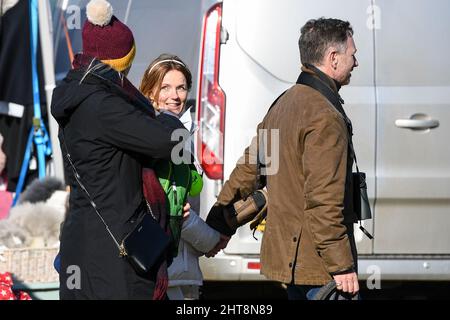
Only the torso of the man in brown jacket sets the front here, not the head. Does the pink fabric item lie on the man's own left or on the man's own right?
on the man's own left

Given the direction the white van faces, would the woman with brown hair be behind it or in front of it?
behind

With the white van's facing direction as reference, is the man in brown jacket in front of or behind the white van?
behind

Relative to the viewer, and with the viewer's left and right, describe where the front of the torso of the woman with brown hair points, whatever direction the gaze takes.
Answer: facing the viewer and to the right of the viewer

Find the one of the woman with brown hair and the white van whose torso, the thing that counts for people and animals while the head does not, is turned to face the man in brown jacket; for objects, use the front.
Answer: the woman with brown hair

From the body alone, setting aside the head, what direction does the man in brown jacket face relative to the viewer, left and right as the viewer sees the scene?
facing away from the viewer and to the right of the viewer
